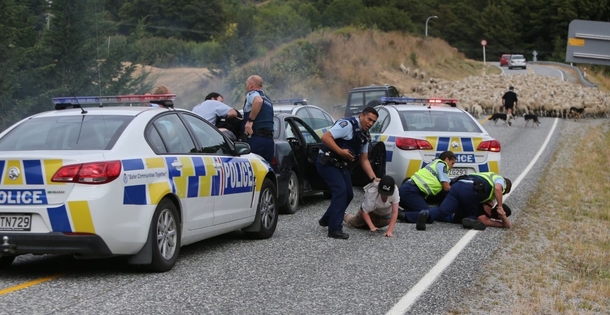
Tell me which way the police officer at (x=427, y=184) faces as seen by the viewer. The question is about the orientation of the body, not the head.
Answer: to the viewer's right

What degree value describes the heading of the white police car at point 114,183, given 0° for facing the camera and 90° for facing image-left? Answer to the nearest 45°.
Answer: approximately 225°

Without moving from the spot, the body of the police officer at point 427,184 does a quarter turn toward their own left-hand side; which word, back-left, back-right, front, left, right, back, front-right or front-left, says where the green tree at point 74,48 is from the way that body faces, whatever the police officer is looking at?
front-left

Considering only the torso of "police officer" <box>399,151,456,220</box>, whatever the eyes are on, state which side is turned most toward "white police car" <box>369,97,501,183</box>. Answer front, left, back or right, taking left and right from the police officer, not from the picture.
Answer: left

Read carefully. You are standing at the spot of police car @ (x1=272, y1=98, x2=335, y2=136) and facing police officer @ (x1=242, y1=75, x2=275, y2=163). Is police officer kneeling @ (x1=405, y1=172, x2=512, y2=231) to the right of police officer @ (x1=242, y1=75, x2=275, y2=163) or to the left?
left

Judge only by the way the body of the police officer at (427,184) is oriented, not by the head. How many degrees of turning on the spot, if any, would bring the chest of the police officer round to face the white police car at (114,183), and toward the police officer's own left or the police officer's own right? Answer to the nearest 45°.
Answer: approximately 135° to the police officer's own right

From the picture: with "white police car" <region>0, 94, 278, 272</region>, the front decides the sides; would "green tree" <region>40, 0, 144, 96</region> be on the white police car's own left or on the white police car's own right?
on the white police car's own left

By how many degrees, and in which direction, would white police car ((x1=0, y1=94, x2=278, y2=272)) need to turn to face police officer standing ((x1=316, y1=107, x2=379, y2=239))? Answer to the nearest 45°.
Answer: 0° — it already faces them

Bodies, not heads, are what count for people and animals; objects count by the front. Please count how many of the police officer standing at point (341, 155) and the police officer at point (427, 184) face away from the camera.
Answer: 0

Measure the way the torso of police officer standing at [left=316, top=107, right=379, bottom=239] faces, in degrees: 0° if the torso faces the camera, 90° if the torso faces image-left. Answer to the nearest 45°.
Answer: approximately 315°
